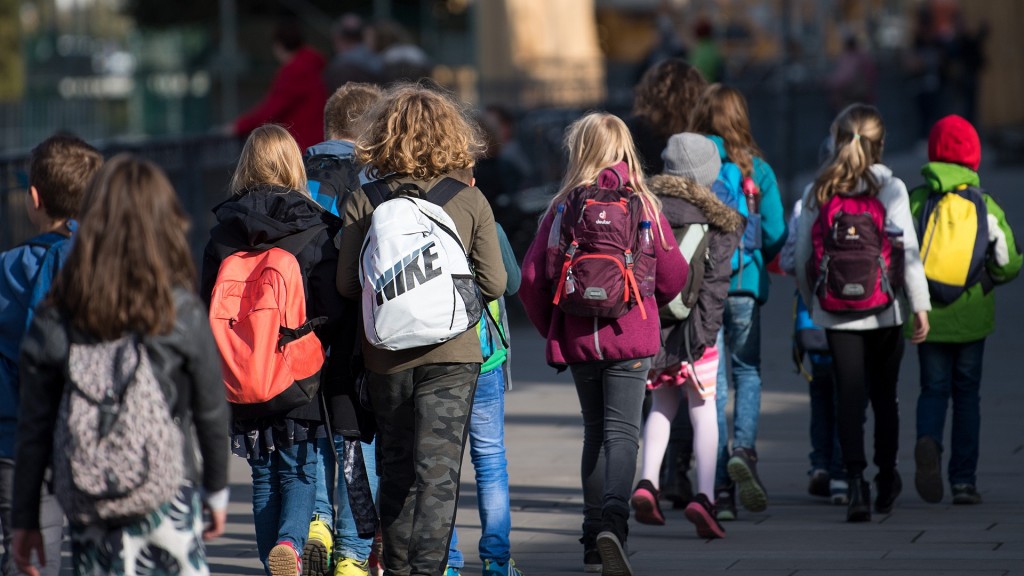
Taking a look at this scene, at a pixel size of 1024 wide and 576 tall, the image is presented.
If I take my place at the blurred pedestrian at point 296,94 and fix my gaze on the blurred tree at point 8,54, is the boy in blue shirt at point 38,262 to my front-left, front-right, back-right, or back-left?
back-left

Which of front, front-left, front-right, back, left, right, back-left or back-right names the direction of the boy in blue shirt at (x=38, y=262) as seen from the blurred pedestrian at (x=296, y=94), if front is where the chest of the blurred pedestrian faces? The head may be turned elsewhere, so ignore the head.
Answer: left

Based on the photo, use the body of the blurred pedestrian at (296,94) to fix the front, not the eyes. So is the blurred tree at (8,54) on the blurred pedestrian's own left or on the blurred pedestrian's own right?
on the blurred pedestrian's own right

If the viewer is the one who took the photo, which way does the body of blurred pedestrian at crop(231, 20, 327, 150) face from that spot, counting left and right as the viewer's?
facing to the left of the viewer

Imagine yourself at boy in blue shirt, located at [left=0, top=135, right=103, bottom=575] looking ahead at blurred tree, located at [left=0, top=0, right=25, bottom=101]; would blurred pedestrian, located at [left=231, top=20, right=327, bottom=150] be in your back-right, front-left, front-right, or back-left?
front-right
